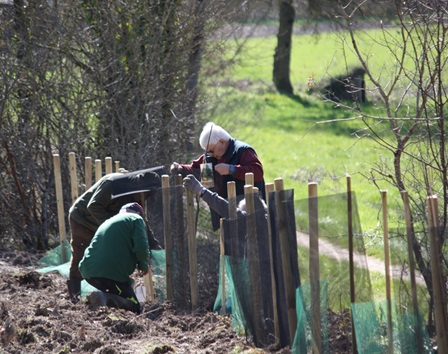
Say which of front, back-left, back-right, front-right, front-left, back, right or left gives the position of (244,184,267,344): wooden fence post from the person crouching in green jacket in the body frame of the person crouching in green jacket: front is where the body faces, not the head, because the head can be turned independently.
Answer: right

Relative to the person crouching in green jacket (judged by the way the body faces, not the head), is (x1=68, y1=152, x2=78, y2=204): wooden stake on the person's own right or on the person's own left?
on the person's own left

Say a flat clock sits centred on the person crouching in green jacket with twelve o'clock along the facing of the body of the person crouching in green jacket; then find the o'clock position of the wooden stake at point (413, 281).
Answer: The wooden stake is roughly at 3 o'clock from the person crouching in green jacket.

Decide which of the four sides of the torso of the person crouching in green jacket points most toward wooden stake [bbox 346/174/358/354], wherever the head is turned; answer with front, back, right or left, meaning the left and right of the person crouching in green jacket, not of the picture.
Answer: right

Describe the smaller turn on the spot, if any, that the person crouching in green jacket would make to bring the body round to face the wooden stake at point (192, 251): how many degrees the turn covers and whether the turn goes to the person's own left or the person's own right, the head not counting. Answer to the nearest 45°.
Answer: approximately 45° to the person's own right

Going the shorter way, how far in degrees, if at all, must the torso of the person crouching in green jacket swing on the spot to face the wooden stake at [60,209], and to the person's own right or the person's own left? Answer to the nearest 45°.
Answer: approximately 45° to the person's own left

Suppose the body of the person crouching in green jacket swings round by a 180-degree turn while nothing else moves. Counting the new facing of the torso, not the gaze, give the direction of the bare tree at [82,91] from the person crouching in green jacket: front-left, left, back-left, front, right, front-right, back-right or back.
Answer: back-right

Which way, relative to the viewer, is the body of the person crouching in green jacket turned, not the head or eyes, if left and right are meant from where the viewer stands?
facing away from the viewer and to the right of the viewer

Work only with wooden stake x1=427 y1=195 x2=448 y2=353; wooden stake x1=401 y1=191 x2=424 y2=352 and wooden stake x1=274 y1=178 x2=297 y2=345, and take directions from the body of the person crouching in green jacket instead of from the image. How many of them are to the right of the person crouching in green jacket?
3

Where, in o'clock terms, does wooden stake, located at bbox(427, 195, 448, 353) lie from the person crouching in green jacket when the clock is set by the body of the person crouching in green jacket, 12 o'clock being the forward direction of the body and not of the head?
The wooden stake is roughly at 3 o'clock from the person crouching in green jacket.

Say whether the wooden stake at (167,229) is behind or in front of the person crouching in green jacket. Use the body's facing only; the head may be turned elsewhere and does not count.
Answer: in front

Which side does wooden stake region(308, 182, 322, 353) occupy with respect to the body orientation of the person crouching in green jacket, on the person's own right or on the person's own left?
on the person's own right
